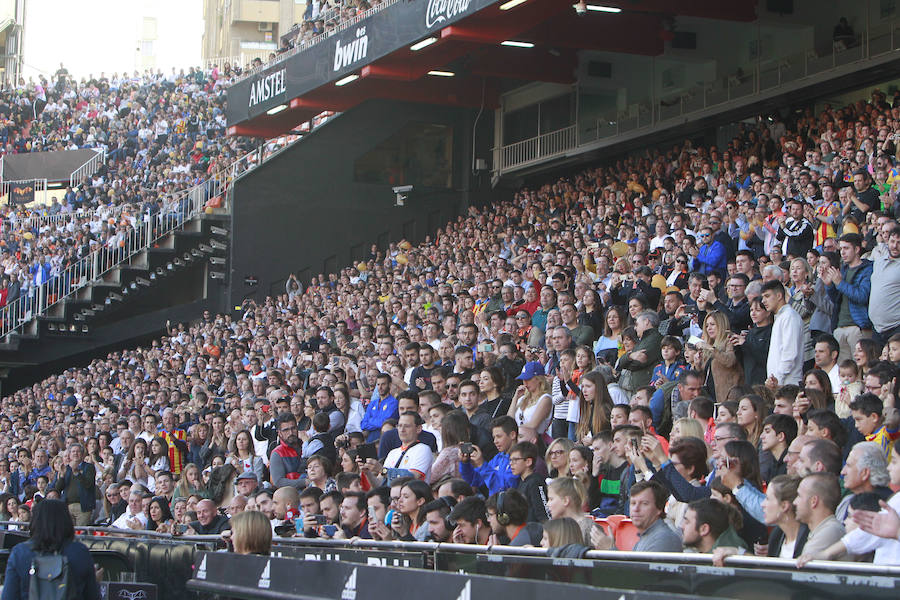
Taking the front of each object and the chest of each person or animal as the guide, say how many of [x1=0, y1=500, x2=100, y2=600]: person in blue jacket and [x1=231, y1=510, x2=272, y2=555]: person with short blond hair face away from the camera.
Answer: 2

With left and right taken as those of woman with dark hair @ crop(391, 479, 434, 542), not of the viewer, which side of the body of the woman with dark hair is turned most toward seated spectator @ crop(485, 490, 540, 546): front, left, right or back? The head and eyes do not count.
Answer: left

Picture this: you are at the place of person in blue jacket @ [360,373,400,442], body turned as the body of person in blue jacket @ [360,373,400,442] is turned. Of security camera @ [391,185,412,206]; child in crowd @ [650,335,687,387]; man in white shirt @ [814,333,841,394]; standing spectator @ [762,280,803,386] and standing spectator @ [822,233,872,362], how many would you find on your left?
4

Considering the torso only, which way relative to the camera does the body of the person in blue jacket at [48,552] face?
away from the camera

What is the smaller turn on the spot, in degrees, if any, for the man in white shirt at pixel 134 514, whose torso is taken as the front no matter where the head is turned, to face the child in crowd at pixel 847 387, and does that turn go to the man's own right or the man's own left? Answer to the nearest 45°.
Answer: approximately 90° to the man's own left

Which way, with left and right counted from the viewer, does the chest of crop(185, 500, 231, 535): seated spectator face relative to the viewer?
facing the viewer and to the left of the viewer

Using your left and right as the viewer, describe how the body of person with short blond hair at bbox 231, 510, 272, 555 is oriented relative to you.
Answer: facing away from the viewer

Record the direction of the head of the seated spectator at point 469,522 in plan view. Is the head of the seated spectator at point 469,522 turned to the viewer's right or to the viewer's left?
to the viewer's left

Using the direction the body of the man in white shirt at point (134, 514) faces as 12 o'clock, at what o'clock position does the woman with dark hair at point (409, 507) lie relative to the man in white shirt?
The woman with dark hair is roughly at 10 o'clock from the man in white shirt.

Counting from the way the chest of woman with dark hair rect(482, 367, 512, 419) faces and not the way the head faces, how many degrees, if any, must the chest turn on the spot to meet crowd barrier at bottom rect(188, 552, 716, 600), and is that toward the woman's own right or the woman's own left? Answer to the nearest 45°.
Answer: approximately 45° to the woman's own left

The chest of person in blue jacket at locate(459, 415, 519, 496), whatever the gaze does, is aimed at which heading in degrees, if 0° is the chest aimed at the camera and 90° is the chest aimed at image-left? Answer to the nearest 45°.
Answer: approximately 45°

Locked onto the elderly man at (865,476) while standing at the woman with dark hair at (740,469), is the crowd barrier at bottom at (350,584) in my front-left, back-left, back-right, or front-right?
back-right

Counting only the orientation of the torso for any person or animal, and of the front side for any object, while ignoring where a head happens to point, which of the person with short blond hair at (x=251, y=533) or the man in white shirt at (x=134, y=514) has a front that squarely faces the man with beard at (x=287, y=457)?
the person with short blond hair
